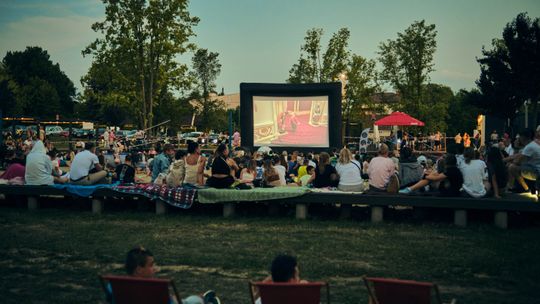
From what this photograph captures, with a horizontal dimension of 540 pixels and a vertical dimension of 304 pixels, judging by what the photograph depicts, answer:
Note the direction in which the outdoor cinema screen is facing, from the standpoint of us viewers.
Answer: facing the viewer

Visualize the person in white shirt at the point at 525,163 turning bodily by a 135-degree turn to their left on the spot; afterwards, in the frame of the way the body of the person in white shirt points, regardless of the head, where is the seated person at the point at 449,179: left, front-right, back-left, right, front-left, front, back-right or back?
right

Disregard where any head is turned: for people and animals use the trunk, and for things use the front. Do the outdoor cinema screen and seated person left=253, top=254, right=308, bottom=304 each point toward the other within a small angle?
yes

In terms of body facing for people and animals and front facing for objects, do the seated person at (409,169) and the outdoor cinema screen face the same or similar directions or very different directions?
very different directions

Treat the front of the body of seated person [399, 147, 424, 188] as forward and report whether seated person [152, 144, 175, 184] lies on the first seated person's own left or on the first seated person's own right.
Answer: on the first seated person's own left

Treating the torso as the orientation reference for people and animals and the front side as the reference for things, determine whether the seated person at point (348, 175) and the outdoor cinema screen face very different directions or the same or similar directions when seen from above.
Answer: very different directions

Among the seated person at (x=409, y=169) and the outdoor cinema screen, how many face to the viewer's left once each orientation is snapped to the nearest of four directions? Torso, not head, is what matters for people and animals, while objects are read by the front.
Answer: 0

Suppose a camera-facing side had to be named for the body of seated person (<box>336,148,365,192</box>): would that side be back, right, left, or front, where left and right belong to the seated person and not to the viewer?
back

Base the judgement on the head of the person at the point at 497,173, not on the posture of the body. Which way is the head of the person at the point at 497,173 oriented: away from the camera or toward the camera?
away from the camera

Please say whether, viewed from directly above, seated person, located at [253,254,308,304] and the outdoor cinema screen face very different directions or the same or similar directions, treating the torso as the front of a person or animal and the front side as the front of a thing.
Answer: very different directions

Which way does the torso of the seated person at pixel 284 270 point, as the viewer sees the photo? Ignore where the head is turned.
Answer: away from the camera

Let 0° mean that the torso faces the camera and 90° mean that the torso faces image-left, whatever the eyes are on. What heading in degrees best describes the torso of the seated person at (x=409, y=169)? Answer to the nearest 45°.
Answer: approximately 180°

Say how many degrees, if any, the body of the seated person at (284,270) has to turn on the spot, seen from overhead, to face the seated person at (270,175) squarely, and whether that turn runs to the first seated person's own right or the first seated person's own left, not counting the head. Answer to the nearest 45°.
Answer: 0° — they already face them

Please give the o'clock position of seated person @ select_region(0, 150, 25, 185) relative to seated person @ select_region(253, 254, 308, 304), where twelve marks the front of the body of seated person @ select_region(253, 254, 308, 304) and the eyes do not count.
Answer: seated person @ select_region(0, 150, 25, 185) is roughly at 11 o'clock from seated person @ select_region(253, 254, 308, 304).

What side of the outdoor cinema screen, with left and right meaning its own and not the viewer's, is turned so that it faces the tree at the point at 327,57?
back

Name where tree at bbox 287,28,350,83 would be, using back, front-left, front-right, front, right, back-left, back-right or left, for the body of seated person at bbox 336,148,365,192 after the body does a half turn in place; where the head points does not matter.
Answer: back

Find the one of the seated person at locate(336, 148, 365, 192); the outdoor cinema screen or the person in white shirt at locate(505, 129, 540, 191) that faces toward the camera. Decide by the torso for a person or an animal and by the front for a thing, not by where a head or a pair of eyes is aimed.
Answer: the outdoor cinema screen
